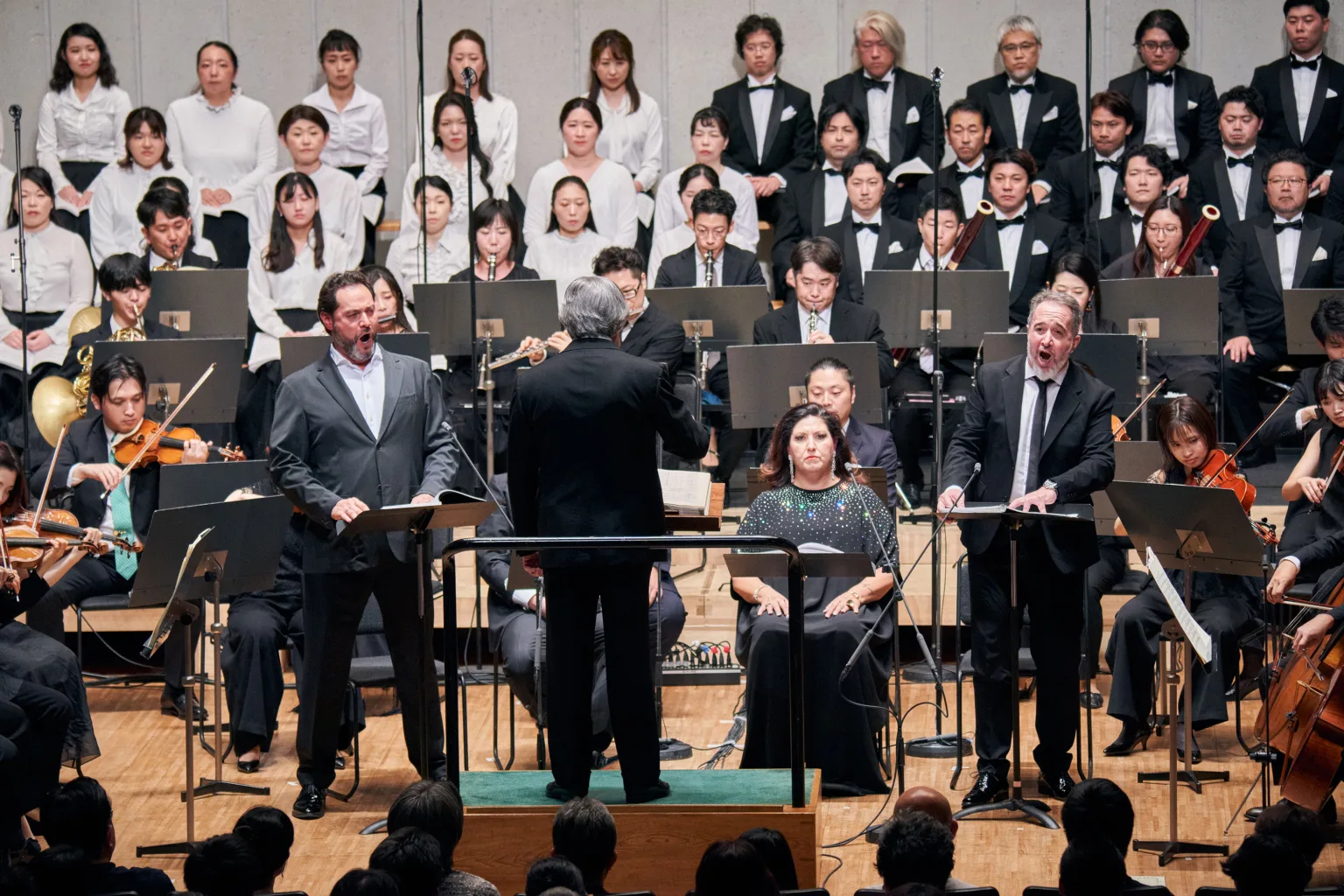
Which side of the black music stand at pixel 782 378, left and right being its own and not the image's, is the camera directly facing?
back

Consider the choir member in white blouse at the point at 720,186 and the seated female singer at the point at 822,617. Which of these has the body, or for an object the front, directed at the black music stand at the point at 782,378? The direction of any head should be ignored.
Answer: the choir member in white blouse

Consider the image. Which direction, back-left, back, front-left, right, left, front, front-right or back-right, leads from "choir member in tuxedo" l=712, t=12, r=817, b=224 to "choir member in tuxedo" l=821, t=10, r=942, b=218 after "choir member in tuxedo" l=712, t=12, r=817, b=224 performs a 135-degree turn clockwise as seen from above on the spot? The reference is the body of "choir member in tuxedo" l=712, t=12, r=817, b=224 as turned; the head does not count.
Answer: back-right

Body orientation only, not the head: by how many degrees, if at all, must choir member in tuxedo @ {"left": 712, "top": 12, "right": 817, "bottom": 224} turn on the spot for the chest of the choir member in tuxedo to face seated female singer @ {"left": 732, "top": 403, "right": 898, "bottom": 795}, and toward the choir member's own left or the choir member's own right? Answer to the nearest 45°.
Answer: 0° — they already face them

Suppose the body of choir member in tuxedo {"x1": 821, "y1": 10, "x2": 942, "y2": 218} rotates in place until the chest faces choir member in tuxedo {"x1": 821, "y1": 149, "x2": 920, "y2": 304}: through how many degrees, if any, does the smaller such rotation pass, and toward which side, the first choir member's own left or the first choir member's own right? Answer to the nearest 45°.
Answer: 0° — they already face them

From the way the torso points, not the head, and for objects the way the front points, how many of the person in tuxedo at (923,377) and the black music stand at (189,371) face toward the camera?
1

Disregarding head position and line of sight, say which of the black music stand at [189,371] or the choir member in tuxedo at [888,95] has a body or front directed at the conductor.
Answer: the choir member in tuxedo

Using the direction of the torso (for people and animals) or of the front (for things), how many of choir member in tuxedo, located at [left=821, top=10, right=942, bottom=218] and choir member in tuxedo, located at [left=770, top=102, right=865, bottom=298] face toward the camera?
2

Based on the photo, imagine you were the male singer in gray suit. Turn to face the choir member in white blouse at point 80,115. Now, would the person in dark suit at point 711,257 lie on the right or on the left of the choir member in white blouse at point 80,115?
right

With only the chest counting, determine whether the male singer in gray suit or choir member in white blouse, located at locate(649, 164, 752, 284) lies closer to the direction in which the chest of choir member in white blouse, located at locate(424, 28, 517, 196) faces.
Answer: the male singer in gray suit
